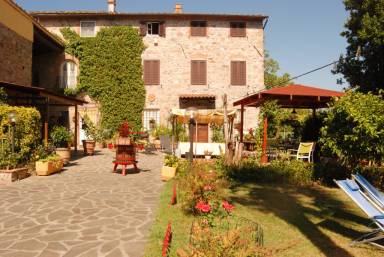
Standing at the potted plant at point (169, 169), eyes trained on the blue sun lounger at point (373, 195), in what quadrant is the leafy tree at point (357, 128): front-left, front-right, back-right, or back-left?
front-left

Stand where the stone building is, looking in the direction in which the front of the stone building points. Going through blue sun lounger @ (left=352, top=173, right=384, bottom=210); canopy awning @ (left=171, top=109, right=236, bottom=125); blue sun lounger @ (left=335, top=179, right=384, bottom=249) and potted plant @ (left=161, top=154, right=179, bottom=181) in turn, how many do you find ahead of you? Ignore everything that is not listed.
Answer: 4

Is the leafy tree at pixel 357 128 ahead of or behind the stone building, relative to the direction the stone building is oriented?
ahead

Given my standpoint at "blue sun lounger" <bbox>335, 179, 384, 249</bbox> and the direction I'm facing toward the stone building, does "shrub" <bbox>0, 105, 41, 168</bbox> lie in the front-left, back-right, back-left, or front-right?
front-left

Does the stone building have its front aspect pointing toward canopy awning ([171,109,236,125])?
yes

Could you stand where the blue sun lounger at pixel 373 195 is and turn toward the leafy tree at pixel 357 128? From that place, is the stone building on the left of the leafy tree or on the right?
left

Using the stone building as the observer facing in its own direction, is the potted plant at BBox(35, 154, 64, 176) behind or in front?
in front

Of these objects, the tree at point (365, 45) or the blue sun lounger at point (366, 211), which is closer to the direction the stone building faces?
the blue sun lounger

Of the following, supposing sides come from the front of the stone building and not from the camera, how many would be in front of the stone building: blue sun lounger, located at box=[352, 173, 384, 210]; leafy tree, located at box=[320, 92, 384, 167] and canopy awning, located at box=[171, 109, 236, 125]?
3

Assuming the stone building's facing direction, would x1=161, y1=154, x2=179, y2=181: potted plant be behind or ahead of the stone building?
ahead

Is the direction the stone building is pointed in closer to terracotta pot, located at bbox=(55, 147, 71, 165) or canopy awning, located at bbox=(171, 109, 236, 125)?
the terracotta pot

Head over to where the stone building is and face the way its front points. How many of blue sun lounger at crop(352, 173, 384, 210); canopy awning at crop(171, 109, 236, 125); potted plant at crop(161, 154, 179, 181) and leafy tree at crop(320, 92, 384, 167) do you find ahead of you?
4

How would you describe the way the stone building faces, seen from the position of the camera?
facing the viewer

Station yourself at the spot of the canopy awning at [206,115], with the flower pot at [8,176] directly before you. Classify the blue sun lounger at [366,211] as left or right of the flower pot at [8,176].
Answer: left

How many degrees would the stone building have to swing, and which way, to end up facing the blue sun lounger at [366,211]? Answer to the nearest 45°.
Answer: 0° — it already faces it
